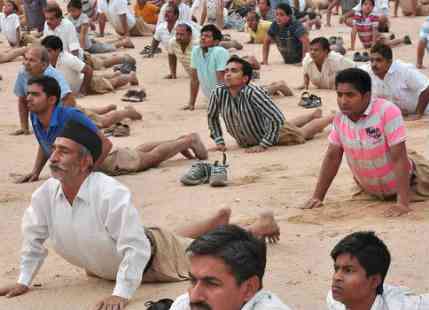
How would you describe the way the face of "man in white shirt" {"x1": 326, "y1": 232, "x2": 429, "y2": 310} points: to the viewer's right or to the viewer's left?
to the viewer's left

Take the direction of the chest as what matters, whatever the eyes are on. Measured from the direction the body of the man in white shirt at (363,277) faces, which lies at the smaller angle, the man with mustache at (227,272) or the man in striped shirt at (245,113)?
the man with mustache

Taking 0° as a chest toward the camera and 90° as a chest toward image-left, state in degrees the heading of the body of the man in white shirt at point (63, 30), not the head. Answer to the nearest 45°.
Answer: approximately 45°

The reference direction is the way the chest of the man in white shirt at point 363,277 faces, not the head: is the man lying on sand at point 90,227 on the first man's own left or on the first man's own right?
on the first man's own right

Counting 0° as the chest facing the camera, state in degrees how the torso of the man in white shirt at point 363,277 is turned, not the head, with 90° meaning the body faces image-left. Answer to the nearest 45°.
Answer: approximately 45°

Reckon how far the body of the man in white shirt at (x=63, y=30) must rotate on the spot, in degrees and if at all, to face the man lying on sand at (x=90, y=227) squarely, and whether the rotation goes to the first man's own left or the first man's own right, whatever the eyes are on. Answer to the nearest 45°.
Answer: approximately 45° to the first man's own left

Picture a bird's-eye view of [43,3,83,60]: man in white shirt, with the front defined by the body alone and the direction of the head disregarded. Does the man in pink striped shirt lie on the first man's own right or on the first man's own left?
on the first man's own left

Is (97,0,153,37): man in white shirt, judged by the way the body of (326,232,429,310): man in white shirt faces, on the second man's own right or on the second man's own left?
on the second man's own right

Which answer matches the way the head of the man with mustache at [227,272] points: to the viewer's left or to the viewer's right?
to the viewer's left

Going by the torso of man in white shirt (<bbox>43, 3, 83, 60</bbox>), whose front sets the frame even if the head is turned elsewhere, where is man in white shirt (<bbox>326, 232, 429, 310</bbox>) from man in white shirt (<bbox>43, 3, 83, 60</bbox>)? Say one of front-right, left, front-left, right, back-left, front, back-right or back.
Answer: front-left

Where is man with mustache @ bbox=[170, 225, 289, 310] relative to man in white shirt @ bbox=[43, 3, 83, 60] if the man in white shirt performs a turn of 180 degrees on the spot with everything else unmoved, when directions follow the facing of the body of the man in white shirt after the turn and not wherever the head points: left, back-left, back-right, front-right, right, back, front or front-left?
back-right

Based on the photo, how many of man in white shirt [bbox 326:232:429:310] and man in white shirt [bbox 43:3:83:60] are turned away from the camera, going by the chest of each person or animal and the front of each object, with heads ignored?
0

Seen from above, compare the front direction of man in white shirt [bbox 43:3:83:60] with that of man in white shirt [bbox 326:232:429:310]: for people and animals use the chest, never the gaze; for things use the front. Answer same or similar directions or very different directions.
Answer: same or similar directions
